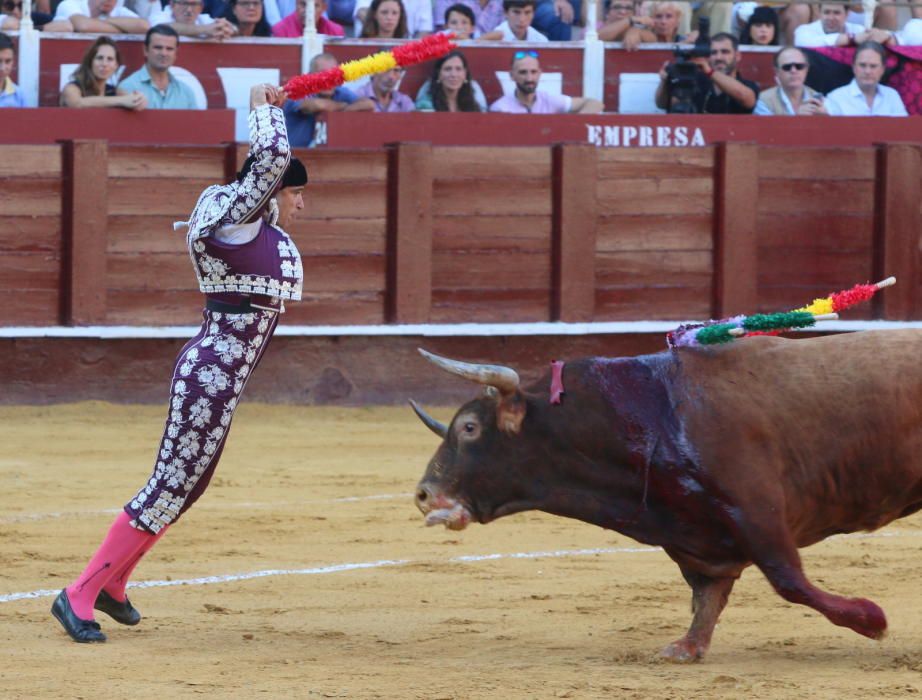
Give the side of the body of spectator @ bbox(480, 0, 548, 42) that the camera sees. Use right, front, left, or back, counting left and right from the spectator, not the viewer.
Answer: front

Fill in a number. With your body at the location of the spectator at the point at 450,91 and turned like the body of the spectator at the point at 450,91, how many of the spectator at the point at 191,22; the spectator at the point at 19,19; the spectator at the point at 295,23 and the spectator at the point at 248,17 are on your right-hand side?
4

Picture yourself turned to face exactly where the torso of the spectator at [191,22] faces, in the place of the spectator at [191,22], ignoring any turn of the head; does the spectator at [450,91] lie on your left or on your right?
on your left

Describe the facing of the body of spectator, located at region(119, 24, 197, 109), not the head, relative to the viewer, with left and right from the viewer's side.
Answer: facing the viewer

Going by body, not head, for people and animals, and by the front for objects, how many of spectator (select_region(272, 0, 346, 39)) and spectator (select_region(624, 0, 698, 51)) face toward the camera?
2

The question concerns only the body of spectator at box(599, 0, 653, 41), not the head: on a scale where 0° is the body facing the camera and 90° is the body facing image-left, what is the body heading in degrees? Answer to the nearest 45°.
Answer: approximately 0°

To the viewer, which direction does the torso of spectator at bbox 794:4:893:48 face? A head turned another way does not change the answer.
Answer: toward the camera

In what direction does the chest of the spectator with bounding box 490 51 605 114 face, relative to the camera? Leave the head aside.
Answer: toward the camera

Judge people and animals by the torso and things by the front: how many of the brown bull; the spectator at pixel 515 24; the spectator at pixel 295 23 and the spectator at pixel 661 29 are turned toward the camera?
3

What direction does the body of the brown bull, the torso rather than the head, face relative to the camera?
to the viewer's left

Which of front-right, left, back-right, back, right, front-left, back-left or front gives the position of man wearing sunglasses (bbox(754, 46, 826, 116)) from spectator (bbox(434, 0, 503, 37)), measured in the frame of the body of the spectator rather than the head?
left
